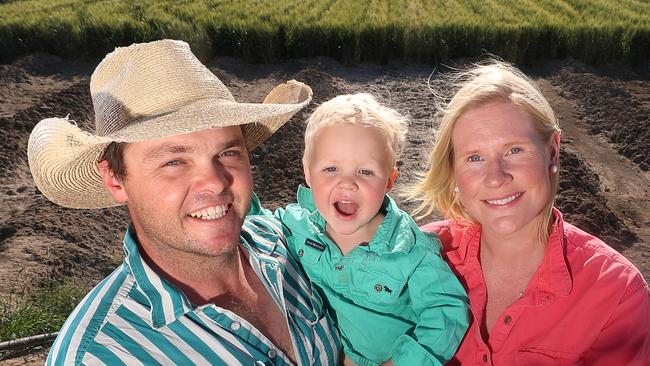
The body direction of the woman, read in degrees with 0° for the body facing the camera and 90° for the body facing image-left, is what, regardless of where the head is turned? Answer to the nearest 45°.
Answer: approximately 45°

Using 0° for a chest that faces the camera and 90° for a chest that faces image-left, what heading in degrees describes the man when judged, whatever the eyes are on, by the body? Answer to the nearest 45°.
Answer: approximately 315°
